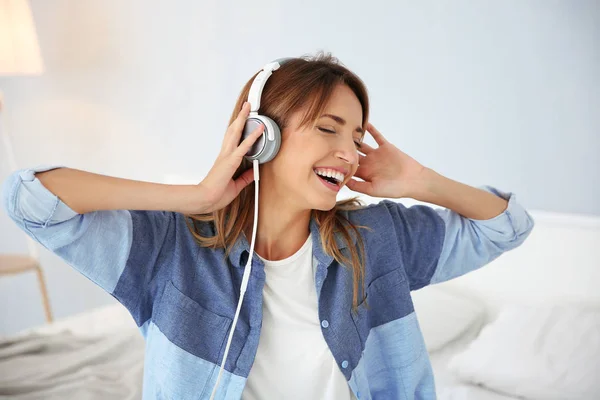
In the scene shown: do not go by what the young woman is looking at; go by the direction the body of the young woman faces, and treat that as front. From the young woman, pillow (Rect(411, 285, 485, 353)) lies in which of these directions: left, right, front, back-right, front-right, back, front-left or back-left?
back-left

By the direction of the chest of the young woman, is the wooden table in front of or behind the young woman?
behind

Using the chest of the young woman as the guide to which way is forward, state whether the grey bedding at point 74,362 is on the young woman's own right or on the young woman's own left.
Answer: on the young woman's own right

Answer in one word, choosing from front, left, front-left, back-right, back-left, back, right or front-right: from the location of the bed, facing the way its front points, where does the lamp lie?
right

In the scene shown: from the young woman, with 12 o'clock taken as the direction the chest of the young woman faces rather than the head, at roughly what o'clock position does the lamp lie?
The lamp is roughly at 5 o'clock from the young woman.

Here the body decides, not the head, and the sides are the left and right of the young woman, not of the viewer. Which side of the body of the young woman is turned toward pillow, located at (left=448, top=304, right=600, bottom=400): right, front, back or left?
left

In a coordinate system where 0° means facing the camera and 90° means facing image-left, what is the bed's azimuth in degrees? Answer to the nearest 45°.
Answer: approximately 45°

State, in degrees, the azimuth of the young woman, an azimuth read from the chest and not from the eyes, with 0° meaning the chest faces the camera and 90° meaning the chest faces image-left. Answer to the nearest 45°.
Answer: approximately 0°
